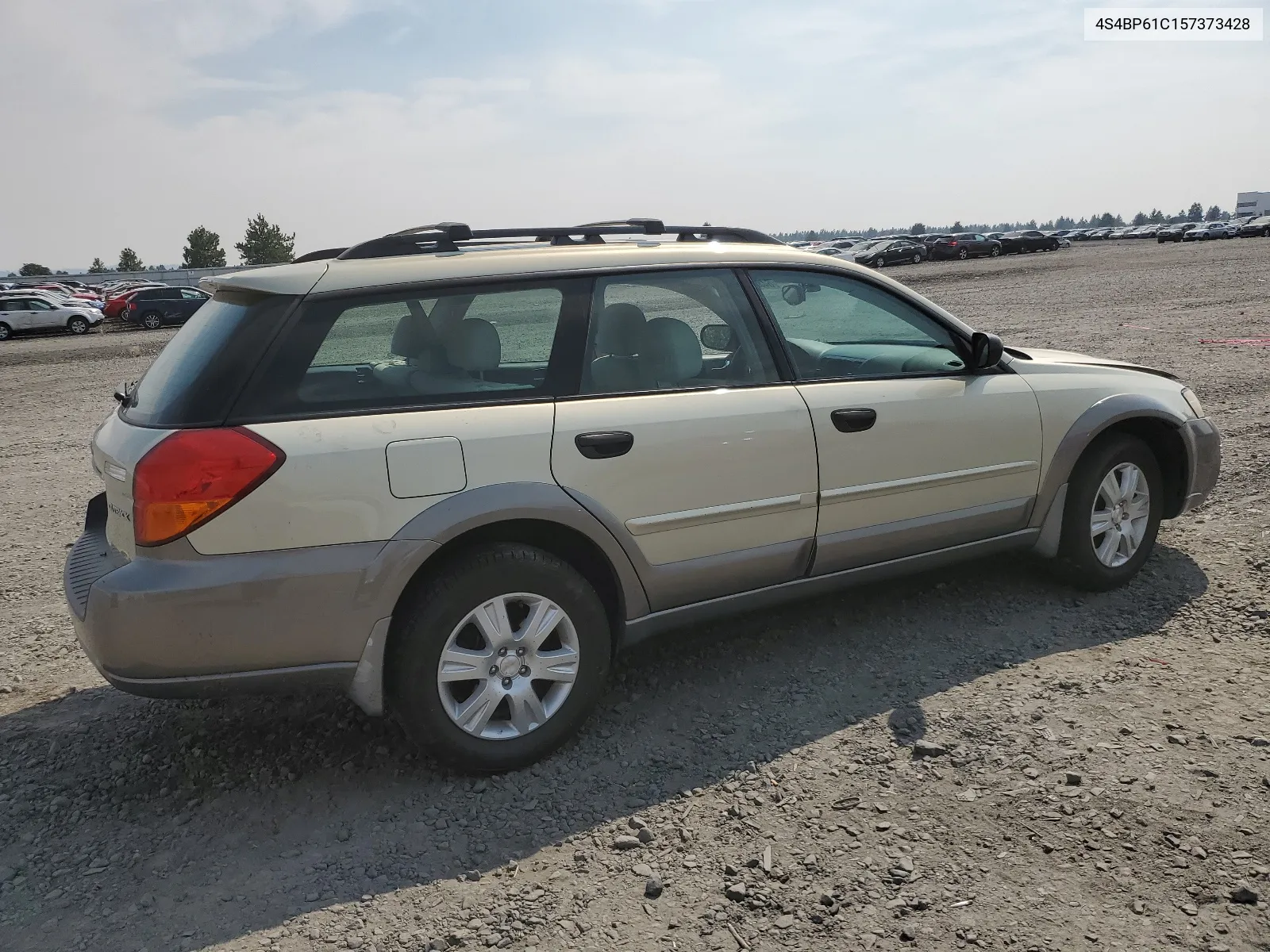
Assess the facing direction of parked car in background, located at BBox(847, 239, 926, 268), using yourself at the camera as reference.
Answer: facing the viewer and to the left of the viewer

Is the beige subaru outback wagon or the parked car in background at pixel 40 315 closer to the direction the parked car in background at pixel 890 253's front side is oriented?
the parked car in background

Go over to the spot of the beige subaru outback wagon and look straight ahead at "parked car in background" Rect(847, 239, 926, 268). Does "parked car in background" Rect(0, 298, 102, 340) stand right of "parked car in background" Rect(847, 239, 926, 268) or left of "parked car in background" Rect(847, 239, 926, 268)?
left

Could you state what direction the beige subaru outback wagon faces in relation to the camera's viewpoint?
facing away from the viewer and to the right of the viewer

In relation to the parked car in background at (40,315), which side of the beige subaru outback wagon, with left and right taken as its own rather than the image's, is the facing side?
left

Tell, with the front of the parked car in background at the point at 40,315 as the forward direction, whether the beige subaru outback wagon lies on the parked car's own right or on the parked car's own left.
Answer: on the parked car's own right

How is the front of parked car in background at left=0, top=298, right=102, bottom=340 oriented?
to the viewer's right

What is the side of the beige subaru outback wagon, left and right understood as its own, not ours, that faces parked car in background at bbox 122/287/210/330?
left

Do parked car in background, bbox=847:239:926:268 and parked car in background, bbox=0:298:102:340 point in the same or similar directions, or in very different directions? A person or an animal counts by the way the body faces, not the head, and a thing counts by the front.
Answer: very different directions

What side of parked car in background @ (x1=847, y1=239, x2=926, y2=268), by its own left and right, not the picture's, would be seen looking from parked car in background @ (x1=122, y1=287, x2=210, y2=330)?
front
